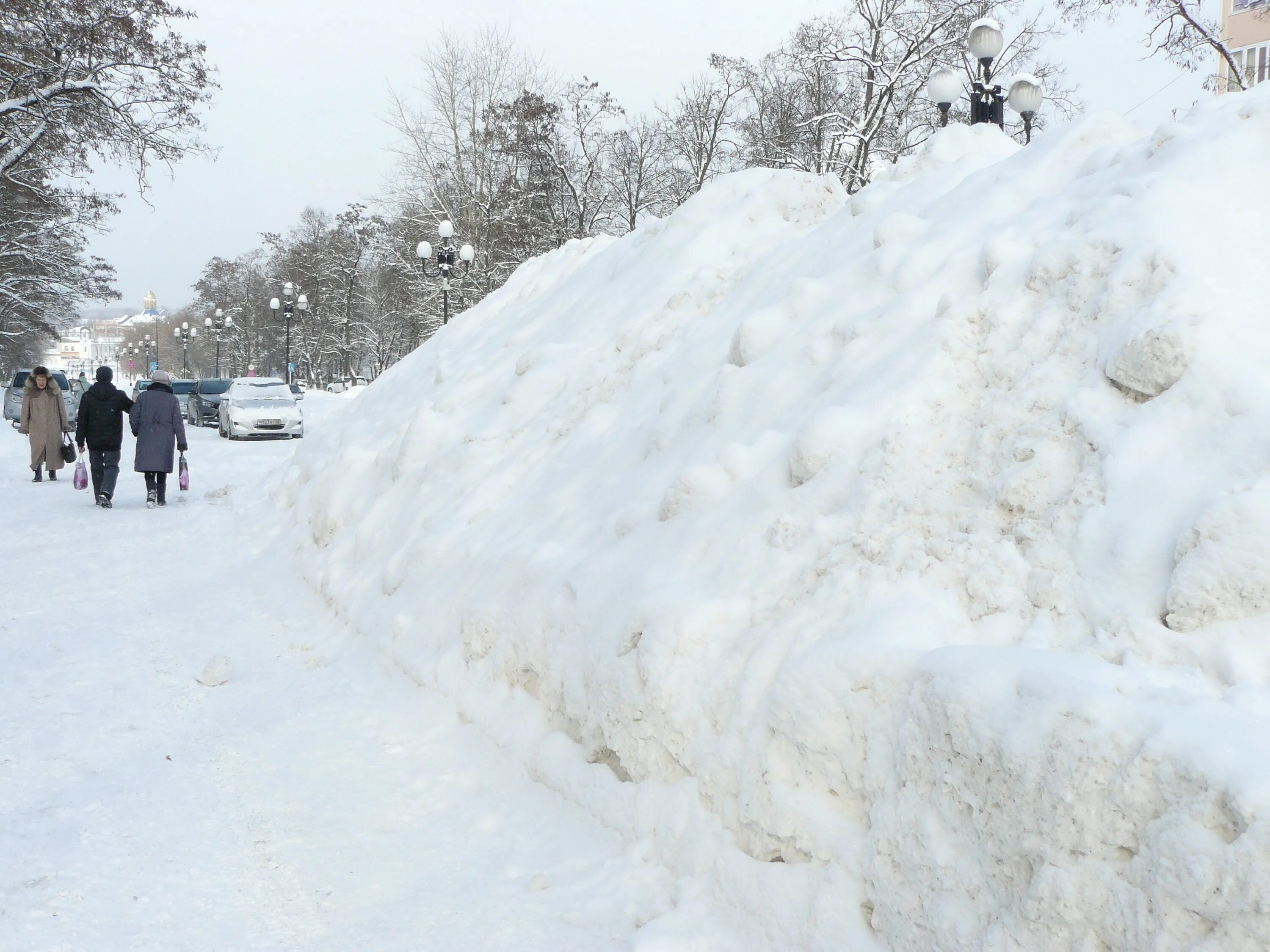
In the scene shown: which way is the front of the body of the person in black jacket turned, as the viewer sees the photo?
away from the camera

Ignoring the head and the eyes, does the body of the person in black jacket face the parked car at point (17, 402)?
yes

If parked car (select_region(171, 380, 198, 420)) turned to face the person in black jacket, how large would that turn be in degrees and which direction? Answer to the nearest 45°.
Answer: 0° — it already faces them

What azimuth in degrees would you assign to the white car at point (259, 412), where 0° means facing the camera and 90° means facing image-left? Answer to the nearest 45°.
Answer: approximately 0°

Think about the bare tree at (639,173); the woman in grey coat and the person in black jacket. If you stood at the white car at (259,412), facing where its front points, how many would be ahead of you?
2

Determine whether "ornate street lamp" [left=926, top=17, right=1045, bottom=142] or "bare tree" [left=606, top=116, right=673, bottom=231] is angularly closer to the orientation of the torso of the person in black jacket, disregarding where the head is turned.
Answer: the bare tree

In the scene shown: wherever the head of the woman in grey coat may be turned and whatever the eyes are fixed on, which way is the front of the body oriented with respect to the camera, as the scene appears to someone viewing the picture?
away from the camera

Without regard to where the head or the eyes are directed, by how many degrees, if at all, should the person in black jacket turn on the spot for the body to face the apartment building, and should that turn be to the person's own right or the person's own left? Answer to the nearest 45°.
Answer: approximately 90° to the person's own right

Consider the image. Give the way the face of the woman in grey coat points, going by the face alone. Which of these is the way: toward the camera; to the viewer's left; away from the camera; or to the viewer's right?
away from the camera

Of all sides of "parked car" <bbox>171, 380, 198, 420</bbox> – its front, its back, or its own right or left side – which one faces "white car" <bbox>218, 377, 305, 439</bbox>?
front

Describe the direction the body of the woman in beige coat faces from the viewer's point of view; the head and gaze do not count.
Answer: toward the camera

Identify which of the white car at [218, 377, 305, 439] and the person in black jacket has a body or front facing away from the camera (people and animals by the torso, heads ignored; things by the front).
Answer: the person in black jacket

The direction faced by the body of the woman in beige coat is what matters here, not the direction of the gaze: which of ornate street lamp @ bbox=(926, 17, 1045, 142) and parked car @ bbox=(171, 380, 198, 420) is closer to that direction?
the ornate street lamp

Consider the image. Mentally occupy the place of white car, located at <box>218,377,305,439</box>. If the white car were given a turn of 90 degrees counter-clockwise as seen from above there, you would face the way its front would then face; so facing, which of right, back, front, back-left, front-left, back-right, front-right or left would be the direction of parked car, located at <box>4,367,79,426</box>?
back-left

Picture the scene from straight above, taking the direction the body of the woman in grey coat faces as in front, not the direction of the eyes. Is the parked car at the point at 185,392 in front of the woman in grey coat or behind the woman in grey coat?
in front

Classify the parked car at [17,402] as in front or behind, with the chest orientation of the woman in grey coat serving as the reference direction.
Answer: in front
